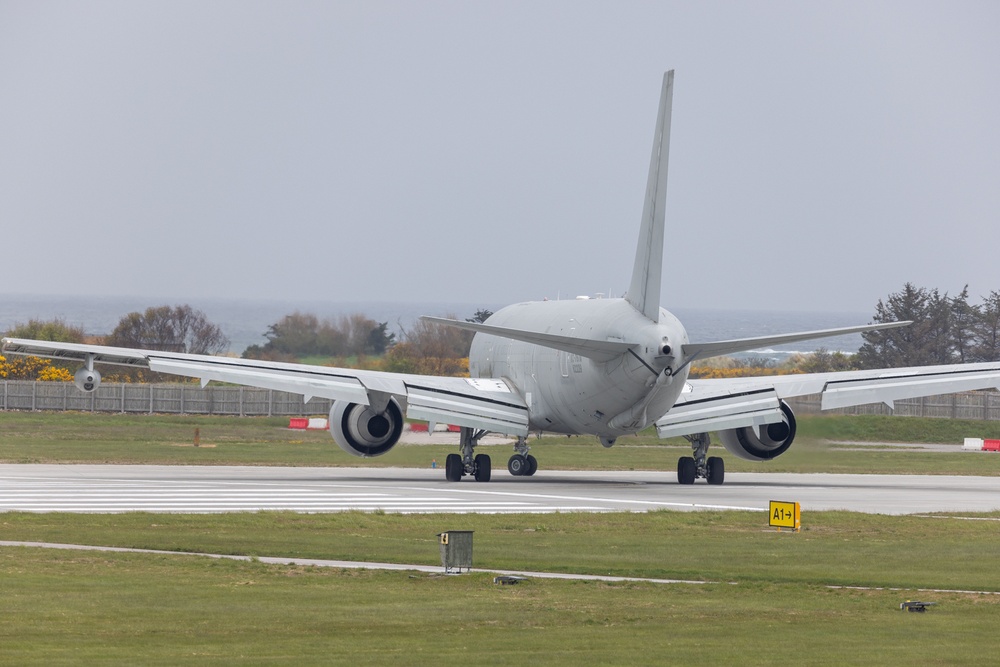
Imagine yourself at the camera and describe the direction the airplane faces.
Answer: facing away from the viewer

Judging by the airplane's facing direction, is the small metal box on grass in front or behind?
behind
